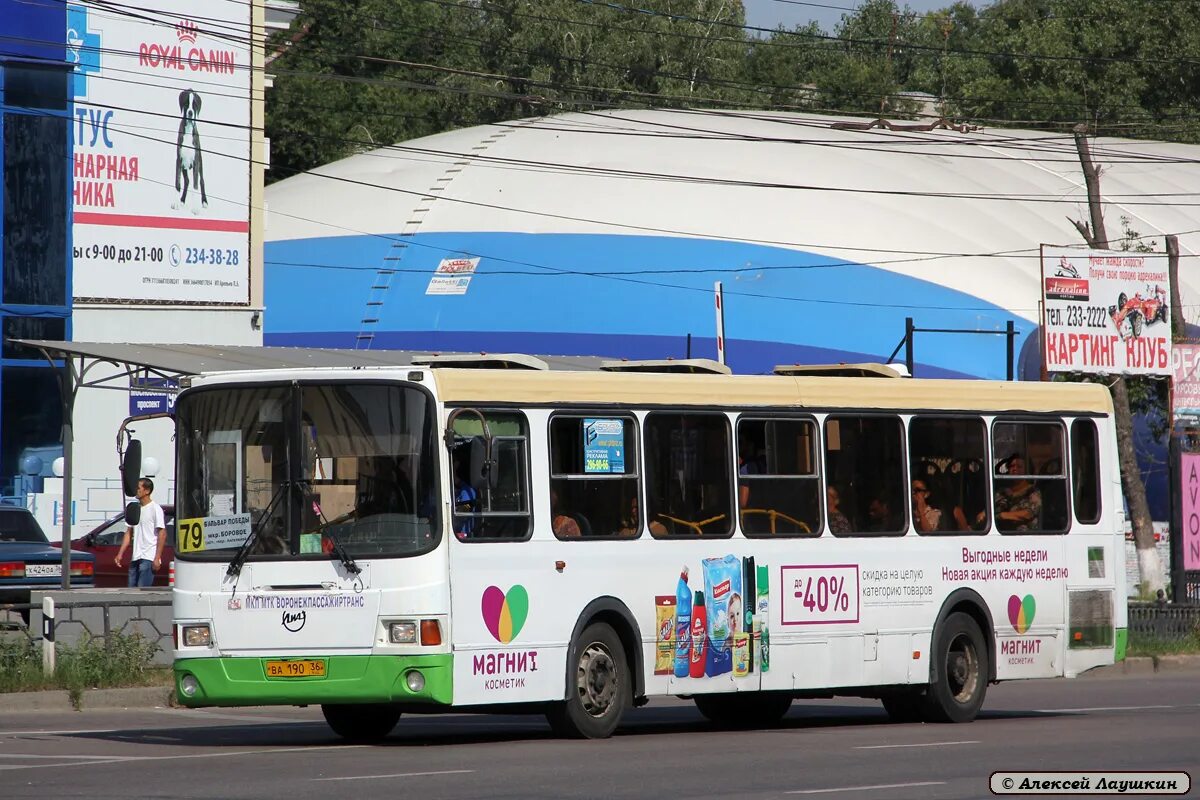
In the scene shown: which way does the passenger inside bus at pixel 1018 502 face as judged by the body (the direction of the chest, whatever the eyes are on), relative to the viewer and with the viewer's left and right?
facing the viewer and to the left of the viewer

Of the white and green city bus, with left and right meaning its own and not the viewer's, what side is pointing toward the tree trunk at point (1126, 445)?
back

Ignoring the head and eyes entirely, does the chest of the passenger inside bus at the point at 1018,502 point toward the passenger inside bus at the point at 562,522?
yes

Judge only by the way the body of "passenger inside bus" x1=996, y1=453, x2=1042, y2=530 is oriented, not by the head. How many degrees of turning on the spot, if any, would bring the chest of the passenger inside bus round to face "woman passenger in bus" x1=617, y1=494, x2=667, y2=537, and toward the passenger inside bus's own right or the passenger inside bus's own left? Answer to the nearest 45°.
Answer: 0° — they already face them

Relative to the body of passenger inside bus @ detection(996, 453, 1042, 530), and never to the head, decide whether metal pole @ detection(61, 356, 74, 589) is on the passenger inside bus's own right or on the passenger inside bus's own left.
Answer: on the passenger inside bus's own right

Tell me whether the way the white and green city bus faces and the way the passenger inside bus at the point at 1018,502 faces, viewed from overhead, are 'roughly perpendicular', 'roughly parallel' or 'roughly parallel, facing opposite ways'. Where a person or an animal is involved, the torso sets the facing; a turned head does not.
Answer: roughly parallel

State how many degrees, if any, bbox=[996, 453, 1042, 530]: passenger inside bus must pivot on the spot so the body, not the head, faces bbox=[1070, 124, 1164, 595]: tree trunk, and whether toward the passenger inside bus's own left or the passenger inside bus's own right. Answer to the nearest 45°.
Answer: approximately 135° to the passenger inside bus's own right

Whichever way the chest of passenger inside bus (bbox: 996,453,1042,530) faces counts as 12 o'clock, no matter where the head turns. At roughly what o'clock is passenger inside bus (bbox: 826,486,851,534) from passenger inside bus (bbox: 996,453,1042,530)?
passenger inside bus (bbox: 826,486,851,534) is roughly at 12 o'clock from passenger inside bus (bbox: 996,453,1042,530).

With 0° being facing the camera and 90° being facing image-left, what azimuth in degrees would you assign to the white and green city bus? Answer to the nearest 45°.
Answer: approximately 45°
